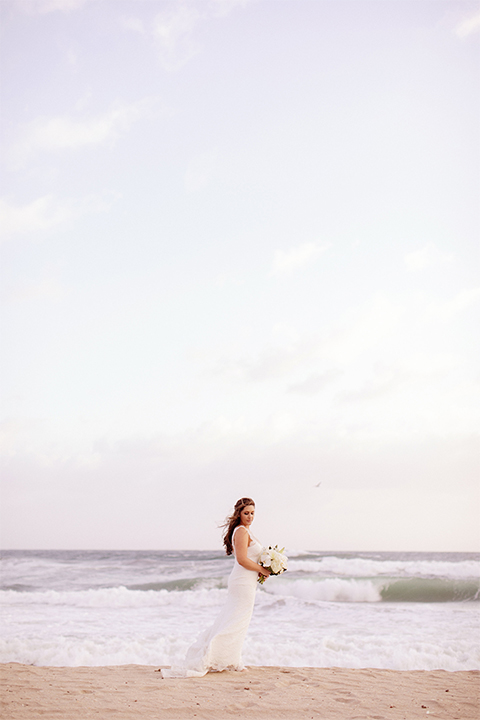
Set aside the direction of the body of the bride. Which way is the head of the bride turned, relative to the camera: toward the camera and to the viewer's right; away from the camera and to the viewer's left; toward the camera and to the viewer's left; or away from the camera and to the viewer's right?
toward the camera and to the viewer's right

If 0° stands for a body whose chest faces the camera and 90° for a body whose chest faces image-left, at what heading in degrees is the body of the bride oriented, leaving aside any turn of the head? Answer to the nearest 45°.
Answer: approximately 270°
